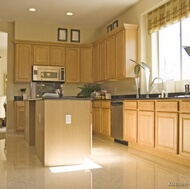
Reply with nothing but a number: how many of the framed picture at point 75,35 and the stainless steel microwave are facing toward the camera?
2

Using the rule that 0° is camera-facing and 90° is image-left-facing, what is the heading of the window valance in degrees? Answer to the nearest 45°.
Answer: approximately 45°

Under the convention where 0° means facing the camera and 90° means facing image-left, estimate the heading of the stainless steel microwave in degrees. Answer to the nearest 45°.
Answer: approximately 0°

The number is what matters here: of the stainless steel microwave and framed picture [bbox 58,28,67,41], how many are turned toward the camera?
2

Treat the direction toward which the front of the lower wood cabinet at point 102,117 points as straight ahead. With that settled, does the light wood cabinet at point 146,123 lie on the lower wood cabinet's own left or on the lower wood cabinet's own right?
on the lower wood cabinet's own left

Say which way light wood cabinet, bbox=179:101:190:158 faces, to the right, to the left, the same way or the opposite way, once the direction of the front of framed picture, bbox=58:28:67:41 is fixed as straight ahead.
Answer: to the right

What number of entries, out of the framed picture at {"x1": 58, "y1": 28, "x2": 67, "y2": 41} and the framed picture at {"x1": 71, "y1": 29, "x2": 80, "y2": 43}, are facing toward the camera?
2

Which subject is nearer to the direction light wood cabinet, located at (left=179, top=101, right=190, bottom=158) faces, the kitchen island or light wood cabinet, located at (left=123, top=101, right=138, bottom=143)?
the kitchen island

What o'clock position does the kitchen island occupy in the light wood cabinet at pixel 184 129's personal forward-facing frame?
The kitchen island is roughly at 1 o'clock from the light wood cabinet.

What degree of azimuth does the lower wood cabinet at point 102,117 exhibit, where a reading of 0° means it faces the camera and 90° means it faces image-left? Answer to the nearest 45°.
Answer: approximately 45°
